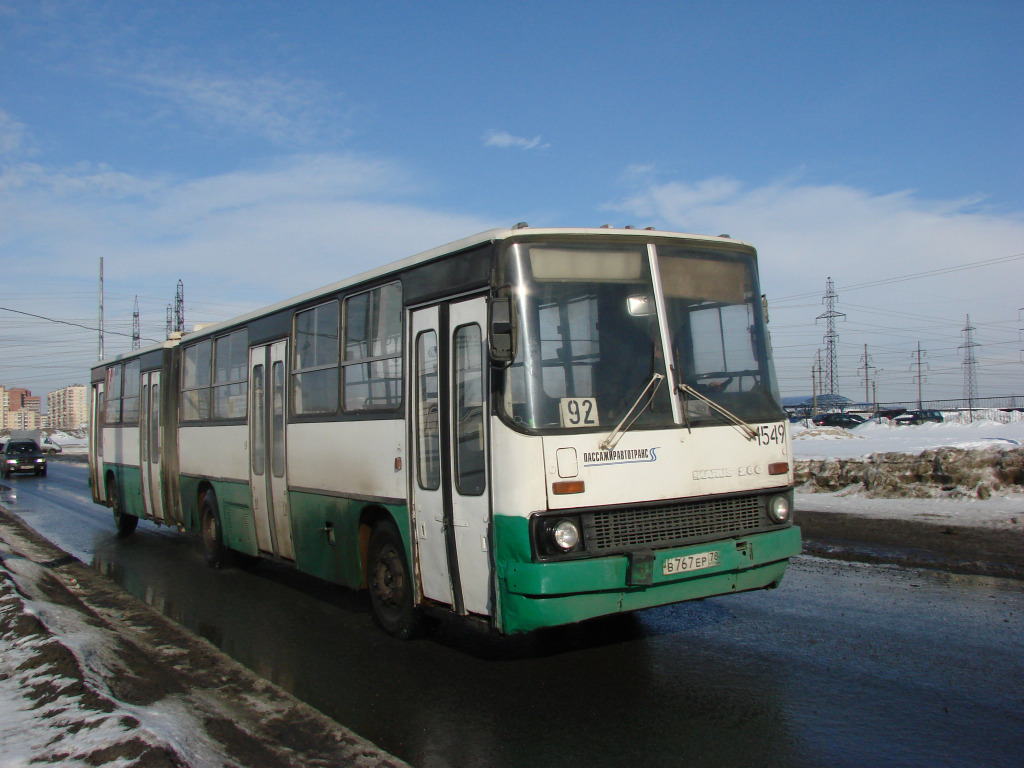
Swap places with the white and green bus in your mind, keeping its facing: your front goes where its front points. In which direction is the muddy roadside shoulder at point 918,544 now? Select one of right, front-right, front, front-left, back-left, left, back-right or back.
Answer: left

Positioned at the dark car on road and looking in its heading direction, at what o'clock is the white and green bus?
The white and green bus is roughly at 12 o'clock from the dark car on road.

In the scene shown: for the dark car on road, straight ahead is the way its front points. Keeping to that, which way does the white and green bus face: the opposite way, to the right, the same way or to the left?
the same way

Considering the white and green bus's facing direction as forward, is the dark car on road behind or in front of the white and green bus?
behind

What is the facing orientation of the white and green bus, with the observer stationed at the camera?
facing the viewer and to the right of the viewer

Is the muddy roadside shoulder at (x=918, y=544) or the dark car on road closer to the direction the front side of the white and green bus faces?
the muddy roadside shoulder

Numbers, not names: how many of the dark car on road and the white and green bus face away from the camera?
0

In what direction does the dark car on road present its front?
toward the camera

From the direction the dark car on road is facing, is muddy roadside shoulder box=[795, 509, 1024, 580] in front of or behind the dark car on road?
in front
